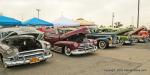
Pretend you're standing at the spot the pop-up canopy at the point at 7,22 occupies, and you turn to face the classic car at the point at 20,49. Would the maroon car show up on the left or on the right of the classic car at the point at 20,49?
left

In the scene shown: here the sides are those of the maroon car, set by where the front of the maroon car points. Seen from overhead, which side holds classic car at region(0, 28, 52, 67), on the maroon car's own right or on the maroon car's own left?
on the maroon car's own right

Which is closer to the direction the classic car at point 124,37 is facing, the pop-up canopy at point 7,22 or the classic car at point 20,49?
the classic car
